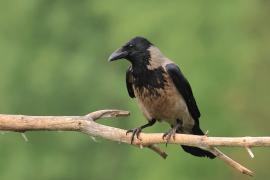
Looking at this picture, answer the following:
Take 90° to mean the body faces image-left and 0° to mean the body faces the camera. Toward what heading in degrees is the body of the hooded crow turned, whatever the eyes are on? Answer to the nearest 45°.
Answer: approximately 45°
